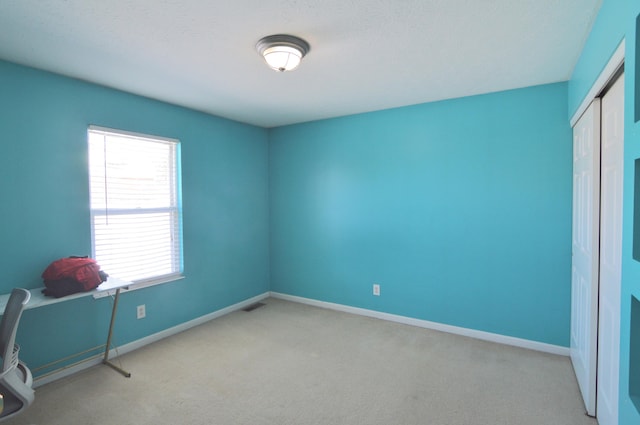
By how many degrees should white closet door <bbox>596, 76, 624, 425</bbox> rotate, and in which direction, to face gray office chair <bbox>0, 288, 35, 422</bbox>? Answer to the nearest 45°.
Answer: approximately 45° to its left

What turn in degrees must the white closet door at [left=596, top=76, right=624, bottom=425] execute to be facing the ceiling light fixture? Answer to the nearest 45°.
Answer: approximately 45° to its left

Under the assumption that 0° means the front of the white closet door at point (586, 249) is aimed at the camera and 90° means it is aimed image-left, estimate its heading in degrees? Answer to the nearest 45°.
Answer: approximately 90°

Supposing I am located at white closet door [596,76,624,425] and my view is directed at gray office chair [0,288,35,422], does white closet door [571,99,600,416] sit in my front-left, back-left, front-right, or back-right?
back-right

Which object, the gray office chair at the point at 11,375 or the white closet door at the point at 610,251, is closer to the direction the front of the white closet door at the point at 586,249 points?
the gray office chair

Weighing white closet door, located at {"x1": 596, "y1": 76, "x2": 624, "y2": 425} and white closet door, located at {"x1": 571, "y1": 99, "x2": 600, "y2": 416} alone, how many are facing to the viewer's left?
2

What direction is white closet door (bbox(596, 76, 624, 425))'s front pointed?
to the viewer's left

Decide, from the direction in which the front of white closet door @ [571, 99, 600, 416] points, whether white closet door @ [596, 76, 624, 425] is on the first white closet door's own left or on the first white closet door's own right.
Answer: on the first white closet door's own left
